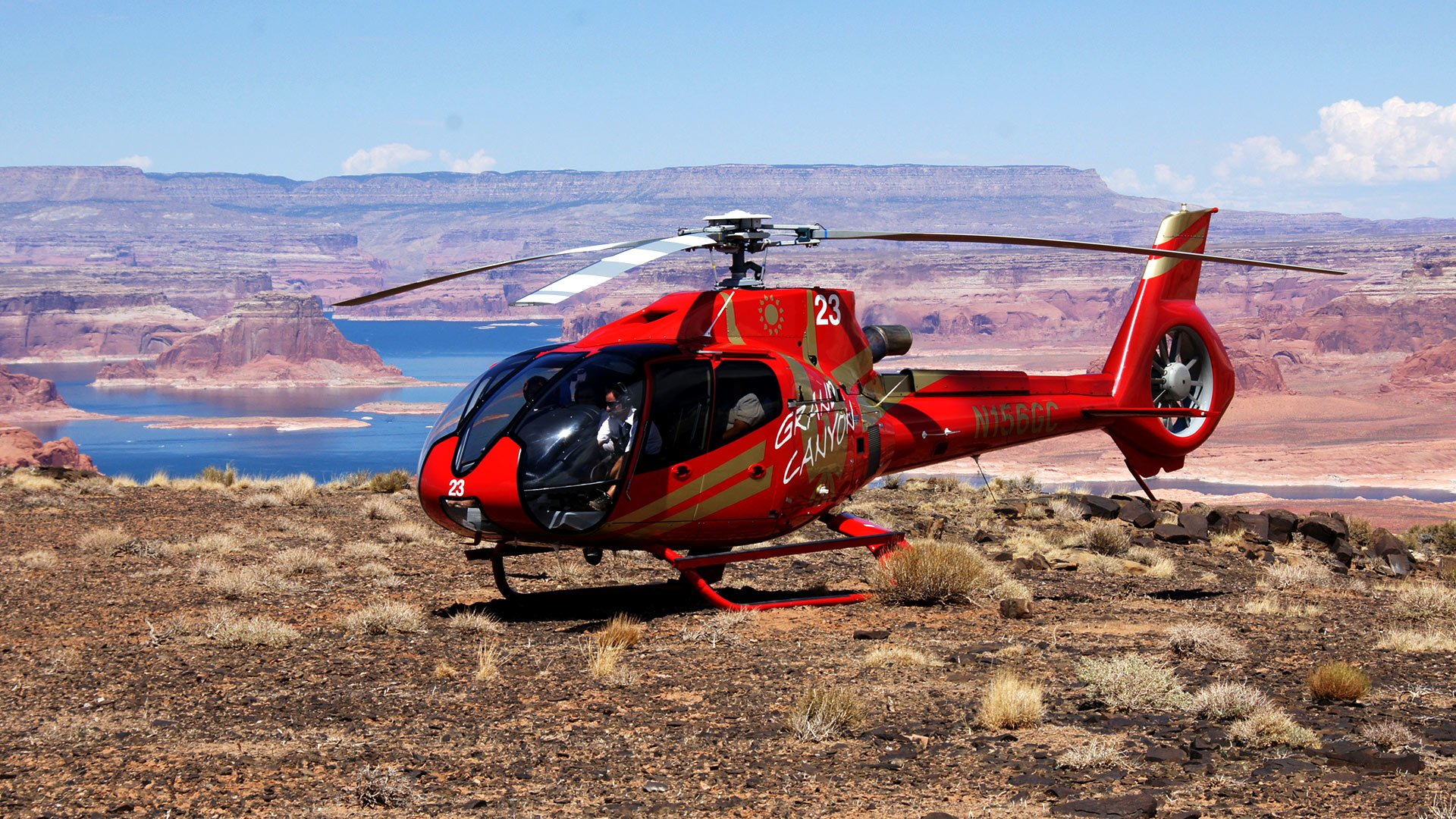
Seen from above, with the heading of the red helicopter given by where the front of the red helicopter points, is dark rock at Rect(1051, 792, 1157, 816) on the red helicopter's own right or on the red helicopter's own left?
on the red helicopter's own left

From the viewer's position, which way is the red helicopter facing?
facing the viewer and to the left of the viewer

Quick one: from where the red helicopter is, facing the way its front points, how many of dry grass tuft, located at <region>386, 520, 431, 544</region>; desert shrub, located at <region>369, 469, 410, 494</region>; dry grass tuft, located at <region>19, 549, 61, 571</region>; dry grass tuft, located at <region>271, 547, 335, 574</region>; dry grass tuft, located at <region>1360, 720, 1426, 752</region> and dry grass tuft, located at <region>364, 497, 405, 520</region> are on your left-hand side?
1

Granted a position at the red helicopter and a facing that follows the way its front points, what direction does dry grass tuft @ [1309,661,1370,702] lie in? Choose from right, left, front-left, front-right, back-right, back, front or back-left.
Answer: left

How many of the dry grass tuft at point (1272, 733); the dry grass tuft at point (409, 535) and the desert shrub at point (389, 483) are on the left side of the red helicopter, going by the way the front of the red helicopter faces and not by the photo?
1

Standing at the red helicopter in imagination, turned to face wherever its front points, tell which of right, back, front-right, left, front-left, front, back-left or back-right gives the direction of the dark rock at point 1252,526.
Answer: back

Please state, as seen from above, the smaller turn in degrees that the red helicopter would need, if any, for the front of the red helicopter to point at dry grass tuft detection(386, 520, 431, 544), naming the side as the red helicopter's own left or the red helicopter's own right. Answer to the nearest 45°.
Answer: approximately 90° to the red helicopter's own right

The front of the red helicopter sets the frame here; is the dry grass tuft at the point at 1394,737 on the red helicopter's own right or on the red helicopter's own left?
on the red helicopter's own left

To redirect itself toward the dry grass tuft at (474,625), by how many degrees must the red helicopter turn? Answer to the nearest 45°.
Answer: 0° — it already faces it

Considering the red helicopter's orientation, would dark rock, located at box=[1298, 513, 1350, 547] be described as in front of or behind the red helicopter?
behind

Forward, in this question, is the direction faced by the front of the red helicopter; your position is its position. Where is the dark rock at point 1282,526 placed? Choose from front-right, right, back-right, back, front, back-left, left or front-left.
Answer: back

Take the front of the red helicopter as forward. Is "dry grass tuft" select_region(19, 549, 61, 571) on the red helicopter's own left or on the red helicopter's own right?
on the red helicopter's own right

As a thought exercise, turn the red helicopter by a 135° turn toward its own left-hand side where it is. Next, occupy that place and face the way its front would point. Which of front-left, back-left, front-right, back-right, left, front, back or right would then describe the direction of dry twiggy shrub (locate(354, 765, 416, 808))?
right

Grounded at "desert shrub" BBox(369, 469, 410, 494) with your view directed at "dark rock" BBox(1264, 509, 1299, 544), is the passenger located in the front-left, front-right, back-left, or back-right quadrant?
front-right
